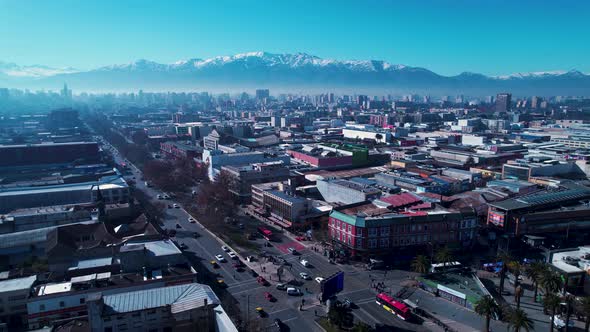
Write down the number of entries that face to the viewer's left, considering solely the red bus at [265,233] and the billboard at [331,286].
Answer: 0

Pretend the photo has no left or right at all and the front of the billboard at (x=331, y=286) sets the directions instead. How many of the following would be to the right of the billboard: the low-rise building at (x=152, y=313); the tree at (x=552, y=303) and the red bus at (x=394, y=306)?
1

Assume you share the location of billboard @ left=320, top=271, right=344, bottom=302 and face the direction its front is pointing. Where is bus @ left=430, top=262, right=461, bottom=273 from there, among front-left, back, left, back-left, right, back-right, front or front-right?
left

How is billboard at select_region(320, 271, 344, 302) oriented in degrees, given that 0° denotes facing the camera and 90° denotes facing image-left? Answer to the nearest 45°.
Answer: approximately 315°

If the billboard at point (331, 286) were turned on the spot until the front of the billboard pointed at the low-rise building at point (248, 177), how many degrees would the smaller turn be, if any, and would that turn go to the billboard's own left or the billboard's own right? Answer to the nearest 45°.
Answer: approximately 135° to the billboard's own left

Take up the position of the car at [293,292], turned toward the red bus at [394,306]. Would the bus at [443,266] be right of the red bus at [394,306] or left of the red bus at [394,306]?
left

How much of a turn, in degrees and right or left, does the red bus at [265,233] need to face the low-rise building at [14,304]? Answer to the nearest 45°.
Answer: approximately 90° to its left
